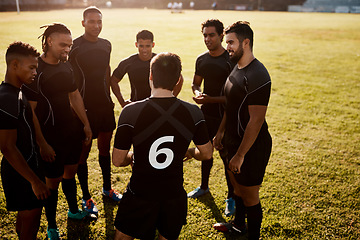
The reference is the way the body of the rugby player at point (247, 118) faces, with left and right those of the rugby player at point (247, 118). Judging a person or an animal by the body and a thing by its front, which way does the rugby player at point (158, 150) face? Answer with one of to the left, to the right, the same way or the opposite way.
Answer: to the right

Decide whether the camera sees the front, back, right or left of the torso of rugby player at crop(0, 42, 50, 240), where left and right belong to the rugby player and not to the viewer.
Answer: right

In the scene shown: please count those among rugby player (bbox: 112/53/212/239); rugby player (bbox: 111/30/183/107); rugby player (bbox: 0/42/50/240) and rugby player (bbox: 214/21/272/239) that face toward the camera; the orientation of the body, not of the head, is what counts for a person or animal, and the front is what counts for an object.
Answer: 1

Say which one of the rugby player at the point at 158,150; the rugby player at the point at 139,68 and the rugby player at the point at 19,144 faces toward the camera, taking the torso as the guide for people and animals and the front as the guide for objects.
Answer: the rugby player at the point at 139,68

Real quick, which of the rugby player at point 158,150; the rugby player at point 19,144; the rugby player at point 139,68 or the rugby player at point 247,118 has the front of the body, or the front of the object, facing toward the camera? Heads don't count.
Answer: the rugby player at point 139,68

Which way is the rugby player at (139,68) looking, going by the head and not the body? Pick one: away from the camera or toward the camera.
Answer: toward the camera

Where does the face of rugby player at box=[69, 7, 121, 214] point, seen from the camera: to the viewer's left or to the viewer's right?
to the viewer's right

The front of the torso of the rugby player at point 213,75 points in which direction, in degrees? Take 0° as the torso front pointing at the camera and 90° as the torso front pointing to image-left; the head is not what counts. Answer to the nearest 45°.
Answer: approximately 45°

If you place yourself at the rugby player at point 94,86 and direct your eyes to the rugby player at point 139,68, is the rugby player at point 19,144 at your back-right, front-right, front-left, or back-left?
back-right

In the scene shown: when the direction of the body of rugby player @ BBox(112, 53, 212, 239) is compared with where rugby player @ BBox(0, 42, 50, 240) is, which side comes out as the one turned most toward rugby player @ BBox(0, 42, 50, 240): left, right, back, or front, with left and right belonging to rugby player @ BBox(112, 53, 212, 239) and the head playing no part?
left

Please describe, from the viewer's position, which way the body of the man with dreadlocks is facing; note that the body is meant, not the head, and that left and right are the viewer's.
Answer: facing the viewer and to the right of the viewer

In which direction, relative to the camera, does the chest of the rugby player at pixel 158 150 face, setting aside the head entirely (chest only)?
away from the camera

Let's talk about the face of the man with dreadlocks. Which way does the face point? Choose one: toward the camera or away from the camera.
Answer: toward the camera

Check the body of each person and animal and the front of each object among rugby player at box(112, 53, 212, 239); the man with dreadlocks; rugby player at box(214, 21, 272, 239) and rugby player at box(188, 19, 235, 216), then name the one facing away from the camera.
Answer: rugby player at box(112, 53, 212, 239)

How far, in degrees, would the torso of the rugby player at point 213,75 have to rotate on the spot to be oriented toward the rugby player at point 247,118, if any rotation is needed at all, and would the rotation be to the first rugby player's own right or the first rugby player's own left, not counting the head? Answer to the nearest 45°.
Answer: approximately 45° to the first rugby player's own left

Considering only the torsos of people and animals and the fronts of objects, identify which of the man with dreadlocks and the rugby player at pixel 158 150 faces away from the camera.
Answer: the rugby player

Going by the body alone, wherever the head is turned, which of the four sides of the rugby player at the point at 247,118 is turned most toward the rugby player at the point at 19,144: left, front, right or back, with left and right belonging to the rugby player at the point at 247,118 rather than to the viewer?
front

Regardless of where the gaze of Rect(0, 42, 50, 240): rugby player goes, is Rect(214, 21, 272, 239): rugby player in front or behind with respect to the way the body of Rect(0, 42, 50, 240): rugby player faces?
in front
